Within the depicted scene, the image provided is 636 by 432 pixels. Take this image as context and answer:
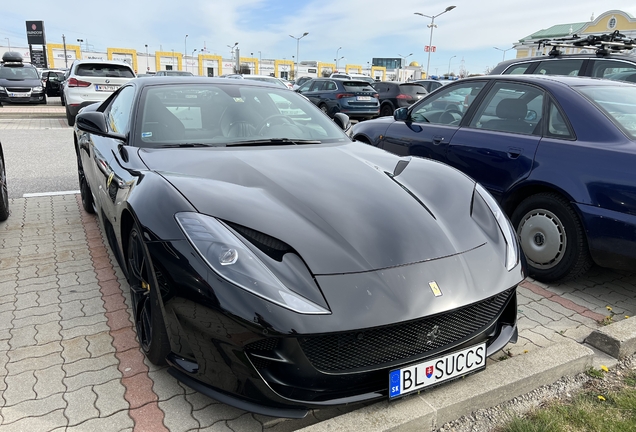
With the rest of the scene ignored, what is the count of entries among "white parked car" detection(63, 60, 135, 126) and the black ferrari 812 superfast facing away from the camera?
1

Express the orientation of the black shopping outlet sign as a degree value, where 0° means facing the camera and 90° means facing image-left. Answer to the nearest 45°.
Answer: approximately 0°

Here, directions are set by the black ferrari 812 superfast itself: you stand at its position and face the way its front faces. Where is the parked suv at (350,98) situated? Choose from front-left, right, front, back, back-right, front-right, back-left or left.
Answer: back-left

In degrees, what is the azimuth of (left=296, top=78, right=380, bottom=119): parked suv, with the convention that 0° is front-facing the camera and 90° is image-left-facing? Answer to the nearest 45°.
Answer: approximately 135°

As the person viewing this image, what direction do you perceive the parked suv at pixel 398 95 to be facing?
facing away from the viewer and to the left of the viewer

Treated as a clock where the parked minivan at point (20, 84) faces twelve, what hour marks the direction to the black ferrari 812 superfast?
The black ferrari 812 superfast is roughly at 12 o'clock from the parked minivan.

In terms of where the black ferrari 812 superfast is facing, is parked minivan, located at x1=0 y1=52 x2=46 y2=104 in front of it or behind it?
behind

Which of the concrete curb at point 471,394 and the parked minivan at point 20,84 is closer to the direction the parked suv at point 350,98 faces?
the parked minivan

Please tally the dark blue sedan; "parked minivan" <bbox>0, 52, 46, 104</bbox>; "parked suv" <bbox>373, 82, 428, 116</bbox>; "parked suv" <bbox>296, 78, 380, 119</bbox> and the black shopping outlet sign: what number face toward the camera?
2
